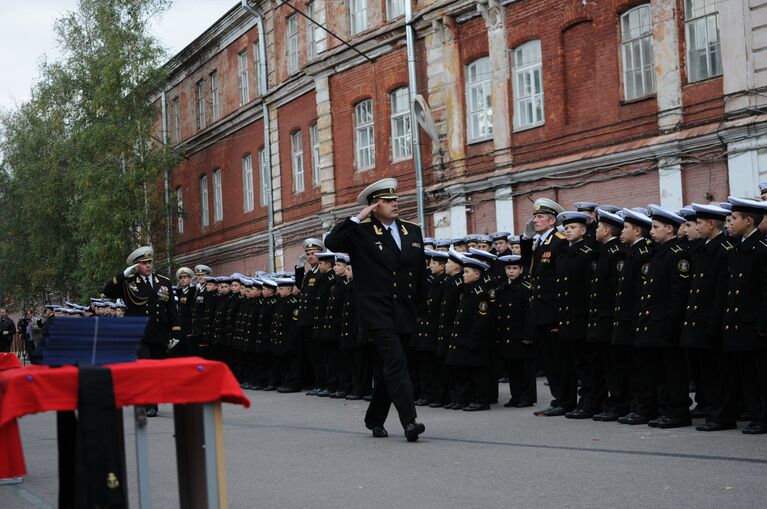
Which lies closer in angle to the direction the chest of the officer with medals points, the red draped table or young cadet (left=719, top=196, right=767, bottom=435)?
the red draped table

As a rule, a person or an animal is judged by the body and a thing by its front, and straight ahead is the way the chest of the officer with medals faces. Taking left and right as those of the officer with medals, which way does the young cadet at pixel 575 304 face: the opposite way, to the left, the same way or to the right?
to the right

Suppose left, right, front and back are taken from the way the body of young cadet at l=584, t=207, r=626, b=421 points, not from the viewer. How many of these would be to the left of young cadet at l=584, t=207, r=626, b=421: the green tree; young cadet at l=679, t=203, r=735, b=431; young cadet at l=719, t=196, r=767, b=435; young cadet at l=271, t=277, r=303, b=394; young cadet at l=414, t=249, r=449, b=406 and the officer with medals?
2

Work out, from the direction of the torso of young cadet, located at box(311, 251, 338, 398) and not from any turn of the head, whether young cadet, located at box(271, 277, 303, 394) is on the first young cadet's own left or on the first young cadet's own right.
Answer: on the first young cadet's own right

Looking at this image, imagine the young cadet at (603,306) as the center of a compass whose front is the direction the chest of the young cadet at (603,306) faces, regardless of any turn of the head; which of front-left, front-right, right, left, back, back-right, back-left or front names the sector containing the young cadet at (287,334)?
right

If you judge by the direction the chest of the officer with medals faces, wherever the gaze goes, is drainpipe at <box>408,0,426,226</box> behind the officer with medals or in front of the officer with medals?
behind

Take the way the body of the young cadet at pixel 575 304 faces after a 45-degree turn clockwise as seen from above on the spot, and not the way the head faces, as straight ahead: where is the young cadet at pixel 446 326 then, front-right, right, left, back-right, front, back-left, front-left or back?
front-right

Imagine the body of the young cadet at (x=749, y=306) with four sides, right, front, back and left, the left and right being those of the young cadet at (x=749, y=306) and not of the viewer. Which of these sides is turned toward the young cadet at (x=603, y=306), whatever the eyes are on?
right

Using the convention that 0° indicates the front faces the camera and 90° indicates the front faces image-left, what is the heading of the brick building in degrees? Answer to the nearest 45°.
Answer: approximately 45°

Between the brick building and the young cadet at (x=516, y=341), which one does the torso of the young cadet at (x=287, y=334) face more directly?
the young cadet

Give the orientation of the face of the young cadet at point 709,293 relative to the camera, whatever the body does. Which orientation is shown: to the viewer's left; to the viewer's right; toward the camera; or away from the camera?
to the viewer's left

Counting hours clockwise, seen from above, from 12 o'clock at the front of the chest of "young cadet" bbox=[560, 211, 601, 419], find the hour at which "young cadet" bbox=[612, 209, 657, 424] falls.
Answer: "young cadet" bbox=[612, 209, 657, 424] is roughly at 9 o'clock from "young cadet" bbox=[560, 211, 601, 419].

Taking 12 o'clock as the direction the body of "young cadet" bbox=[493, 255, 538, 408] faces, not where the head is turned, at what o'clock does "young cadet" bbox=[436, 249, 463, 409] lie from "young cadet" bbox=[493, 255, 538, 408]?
"young cadet" bbox=[436, 249, 463, 409] is roughly at 2 o'clock from "young cadet" bbox=[493, 255, 538, 408].

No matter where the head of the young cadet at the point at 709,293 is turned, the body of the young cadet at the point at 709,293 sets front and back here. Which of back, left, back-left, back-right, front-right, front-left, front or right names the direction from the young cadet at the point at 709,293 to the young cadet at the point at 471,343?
right
